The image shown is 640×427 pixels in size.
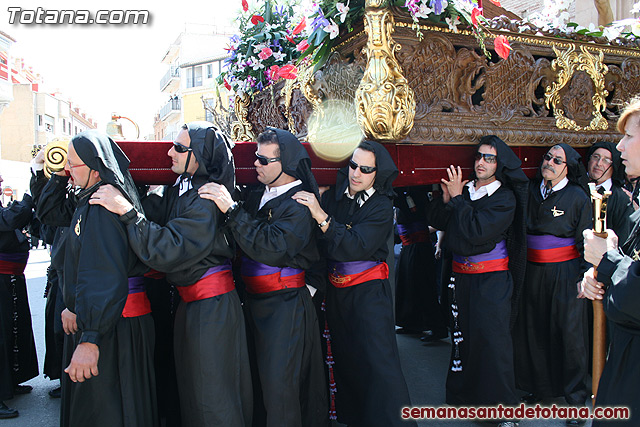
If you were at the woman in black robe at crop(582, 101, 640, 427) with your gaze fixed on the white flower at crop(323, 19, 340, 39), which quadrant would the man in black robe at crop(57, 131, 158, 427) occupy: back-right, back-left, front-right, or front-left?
front-left

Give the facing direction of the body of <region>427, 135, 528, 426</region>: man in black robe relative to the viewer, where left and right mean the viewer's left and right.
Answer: facing the viewer and to the left of the viewer

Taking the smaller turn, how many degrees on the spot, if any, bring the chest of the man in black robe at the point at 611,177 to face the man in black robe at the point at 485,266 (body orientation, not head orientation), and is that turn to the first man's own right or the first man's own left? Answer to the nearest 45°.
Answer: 0° — they already face them

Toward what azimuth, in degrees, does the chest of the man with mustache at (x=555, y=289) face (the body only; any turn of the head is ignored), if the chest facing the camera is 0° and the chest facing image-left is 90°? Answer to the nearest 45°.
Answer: approximately 45°

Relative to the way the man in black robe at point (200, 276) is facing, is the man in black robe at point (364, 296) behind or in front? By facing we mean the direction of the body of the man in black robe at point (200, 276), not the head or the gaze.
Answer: behind

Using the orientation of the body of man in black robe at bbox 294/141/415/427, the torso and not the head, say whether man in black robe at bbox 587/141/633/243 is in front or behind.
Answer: behind

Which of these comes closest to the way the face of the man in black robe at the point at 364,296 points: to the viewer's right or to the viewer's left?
to the viewer's left

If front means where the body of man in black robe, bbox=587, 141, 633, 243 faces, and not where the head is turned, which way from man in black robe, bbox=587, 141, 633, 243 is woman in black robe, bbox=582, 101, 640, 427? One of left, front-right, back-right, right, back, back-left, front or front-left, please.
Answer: front-left

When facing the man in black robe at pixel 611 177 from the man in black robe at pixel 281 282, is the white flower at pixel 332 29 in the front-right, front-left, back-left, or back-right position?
front-left

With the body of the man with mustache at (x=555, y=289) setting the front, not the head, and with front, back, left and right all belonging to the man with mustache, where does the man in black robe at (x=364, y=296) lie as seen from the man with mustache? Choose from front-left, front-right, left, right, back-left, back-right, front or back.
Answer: front
